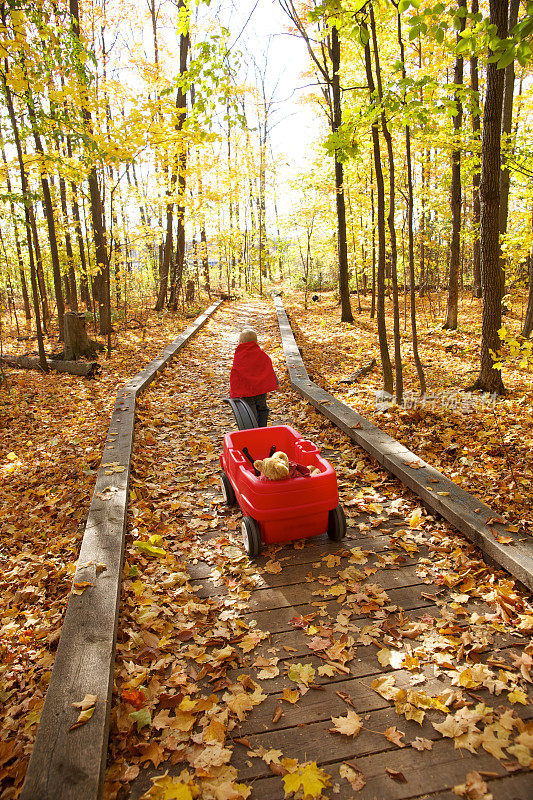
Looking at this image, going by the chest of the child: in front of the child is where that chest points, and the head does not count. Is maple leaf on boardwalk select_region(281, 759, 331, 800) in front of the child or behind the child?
behind

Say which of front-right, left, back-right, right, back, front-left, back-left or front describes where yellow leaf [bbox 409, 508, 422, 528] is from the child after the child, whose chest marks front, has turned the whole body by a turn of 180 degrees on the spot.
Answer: front-left

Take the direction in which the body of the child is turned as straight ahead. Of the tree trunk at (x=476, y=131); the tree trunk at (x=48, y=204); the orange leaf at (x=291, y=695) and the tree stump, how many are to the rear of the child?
1

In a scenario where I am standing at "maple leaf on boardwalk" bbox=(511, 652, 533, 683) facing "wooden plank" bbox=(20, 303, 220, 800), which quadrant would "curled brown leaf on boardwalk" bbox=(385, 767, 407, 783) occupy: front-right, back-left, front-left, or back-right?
front-left

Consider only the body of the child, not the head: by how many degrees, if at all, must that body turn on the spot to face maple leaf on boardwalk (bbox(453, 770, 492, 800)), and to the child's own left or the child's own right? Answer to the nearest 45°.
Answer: approximately 180°

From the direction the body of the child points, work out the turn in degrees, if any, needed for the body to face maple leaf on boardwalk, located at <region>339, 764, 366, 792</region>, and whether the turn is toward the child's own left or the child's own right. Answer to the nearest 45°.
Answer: approximately 180°

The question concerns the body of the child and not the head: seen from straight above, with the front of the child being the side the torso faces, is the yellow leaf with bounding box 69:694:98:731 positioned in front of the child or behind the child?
behind

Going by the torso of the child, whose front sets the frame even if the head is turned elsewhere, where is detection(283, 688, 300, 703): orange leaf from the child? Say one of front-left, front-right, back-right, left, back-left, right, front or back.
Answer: back

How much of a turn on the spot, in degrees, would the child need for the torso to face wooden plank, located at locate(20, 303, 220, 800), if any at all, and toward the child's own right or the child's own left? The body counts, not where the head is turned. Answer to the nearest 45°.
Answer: approximately 180°

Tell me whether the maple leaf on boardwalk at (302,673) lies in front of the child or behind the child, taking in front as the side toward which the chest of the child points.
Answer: behind

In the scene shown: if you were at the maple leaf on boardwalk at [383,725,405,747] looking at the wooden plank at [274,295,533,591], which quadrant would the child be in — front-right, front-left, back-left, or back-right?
front-left

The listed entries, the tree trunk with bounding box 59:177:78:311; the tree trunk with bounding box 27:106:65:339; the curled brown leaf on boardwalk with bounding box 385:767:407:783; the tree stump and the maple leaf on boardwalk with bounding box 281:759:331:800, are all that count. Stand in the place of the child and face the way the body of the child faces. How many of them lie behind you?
2

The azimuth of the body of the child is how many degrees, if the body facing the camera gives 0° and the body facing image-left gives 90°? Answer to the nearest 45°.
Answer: approximately 180°

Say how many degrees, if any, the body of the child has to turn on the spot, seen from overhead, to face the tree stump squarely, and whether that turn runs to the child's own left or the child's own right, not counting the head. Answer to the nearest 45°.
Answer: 0° — they already face it

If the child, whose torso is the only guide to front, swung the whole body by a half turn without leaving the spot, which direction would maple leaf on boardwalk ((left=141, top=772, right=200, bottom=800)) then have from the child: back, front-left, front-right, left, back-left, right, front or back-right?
front
